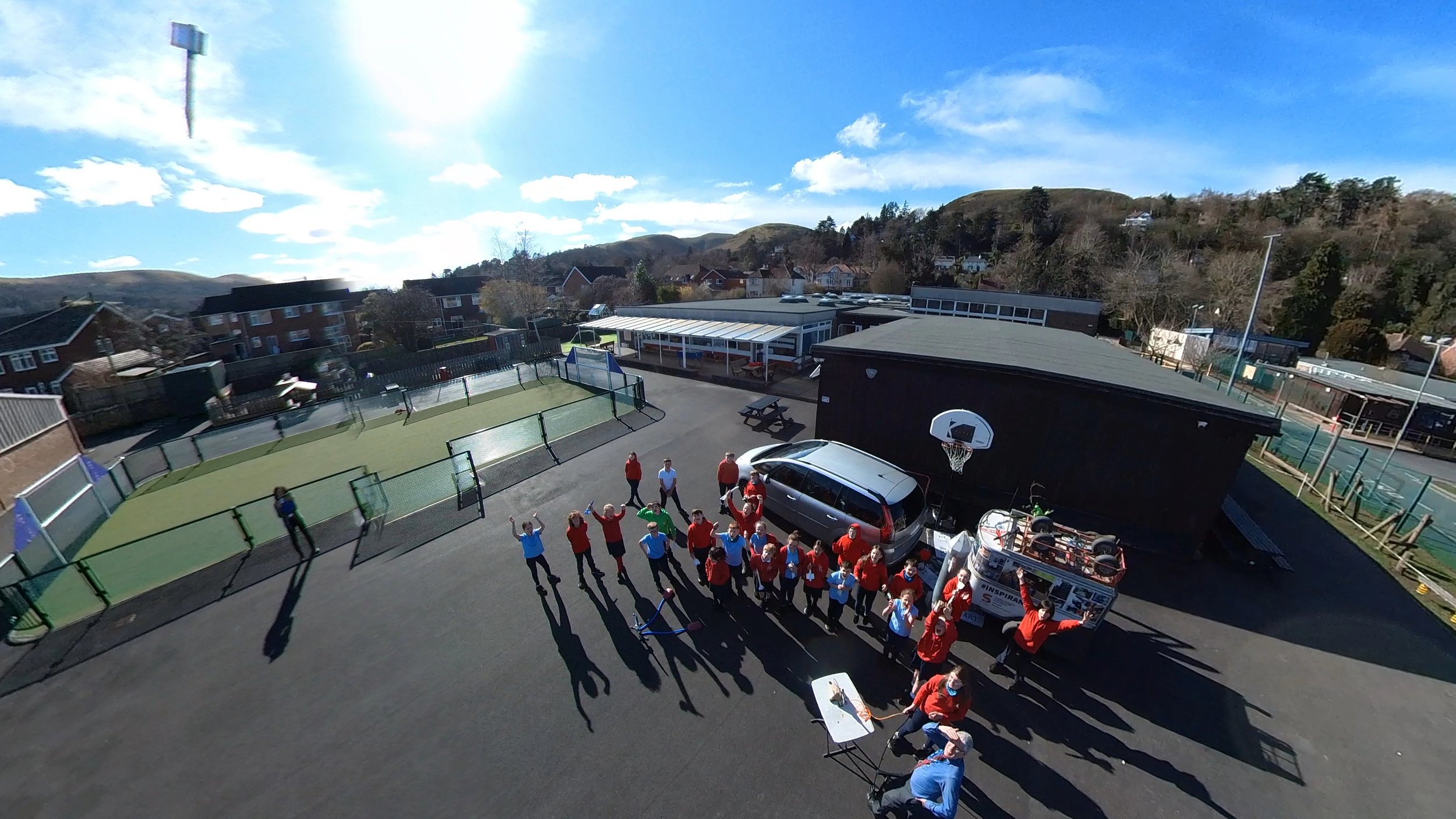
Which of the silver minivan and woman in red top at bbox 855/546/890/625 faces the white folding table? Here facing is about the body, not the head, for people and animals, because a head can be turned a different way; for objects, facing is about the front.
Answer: the woman in red top

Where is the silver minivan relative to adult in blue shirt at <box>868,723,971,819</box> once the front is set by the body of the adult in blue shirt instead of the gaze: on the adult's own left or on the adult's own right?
on the adult's own right

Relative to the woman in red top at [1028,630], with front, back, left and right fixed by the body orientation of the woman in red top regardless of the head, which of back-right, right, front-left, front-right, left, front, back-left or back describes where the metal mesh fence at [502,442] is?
right

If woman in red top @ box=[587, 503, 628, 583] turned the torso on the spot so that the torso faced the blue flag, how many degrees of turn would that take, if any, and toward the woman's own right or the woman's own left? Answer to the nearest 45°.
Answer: approximately 135° to the woman's own right

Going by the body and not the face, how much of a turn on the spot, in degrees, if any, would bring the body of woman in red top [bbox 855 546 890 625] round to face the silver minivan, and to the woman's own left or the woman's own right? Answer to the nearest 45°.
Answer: approximately 180°

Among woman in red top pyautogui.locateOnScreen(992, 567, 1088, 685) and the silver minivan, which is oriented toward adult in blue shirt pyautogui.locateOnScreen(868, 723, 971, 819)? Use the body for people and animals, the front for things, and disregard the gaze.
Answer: the woman in red top

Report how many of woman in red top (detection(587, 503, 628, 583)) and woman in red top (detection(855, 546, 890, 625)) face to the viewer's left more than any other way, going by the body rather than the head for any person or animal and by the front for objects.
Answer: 0

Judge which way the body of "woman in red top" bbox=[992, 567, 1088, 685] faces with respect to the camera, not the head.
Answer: toward the camera

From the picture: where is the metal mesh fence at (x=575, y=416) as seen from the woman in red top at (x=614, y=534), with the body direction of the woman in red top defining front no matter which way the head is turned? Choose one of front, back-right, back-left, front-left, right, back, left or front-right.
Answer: back
